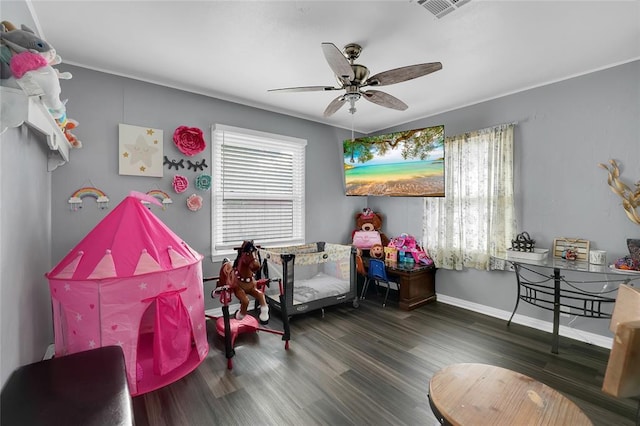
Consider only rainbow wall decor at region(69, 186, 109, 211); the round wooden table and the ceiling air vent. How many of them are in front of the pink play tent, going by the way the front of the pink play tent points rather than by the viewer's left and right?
2

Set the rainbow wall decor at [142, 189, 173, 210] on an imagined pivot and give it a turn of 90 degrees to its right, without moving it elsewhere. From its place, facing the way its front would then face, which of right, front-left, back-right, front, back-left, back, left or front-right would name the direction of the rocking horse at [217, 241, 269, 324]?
back-left

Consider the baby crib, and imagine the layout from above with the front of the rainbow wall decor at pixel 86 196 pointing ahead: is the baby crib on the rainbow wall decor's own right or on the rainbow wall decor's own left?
on the rainbow wall decor's own left

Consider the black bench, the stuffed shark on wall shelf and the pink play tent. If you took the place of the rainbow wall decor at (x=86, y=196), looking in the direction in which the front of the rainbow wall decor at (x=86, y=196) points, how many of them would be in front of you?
3

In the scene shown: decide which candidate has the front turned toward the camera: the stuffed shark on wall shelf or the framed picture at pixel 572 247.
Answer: the framed picture

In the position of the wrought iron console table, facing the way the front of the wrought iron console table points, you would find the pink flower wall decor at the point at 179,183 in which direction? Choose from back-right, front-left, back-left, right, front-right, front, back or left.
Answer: front

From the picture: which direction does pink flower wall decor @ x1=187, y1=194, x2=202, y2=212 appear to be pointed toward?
toward the camera

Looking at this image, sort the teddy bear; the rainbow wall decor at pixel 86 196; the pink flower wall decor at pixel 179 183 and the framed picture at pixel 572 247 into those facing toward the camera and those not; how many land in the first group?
4

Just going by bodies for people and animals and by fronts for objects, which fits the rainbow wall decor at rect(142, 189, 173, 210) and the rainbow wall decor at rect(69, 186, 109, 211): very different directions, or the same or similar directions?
same or similar directions

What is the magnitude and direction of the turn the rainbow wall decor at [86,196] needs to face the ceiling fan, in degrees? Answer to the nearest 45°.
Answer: approximately 45° to its left

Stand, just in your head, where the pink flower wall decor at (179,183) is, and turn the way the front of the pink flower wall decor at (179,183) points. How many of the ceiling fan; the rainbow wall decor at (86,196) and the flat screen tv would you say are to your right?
1

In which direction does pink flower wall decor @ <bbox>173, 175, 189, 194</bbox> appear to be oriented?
toward the camera

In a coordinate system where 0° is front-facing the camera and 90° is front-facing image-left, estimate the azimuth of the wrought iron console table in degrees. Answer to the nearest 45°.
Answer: approximately 45°

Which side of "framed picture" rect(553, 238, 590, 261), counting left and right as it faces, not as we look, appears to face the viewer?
front

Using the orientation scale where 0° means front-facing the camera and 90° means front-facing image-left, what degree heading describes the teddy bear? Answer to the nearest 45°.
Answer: approximately 0°
